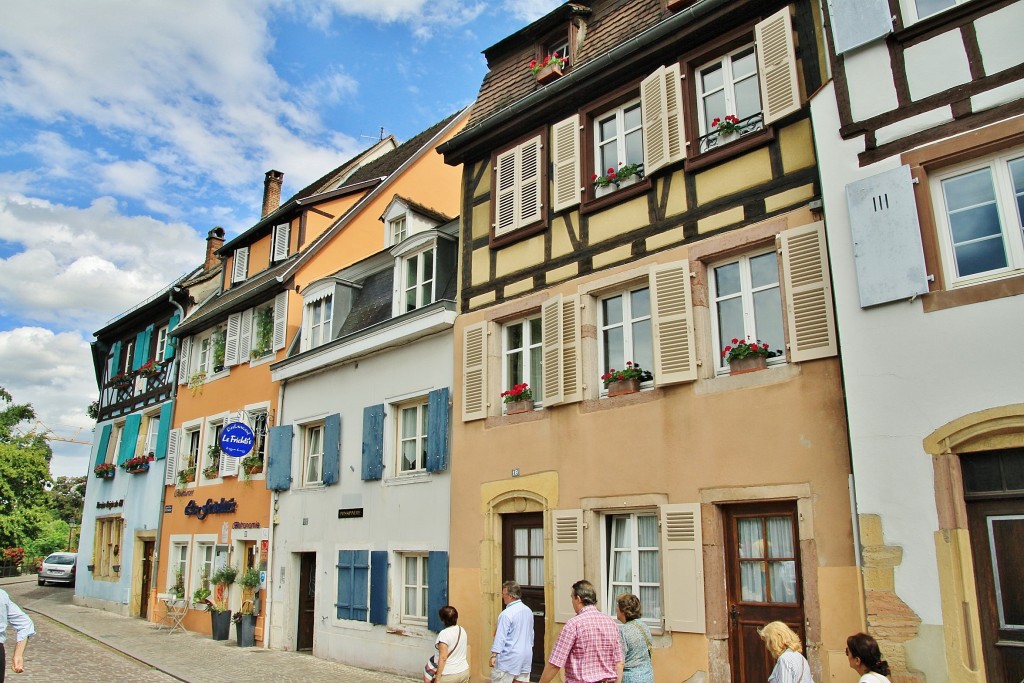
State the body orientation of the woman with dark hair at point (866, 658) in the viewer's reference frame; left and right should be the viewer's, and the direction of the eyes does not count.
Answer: facing away from the viewer and to the left of the viewer

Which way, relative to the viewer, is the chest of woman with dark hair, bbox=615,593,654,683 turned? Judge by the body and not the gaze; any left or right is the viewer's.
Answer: facing away from the viewer and to the left of the viewer

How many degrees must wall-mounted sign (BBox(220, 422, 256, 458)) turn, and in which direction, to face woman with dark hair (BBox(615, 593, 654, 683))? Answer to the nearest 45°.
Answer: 0° — it already faces them

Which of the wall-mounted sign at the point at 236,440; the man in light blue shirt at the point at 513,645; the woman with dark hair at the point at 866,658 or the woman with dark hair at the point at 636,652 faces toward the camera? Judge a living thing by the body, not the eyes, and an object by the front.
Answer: the wall-mounted sign

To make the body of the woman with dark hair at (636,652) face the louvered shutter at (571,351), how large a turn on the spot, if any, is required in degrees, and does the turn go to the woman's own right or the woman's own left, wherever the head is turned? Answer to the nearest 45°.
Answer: approximately 45° to the woman's own right

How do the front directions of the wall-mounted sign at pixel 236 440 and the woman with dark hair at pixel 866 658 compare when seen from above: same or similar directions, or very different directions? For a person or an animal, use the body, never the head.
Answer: very different directions
